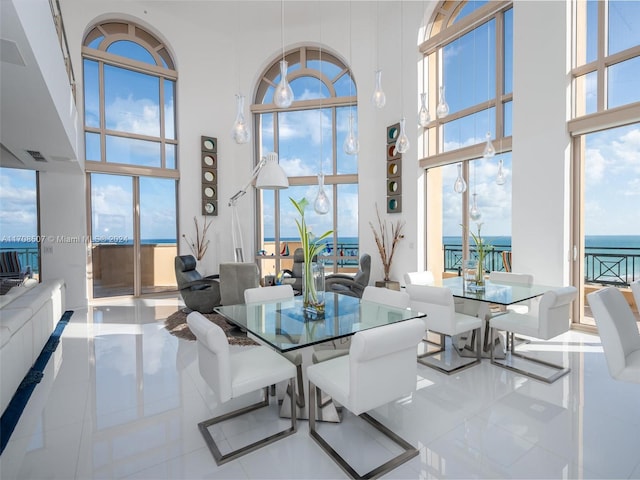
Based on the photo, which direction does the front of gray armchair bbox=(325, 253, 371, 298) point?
to the viewer's left

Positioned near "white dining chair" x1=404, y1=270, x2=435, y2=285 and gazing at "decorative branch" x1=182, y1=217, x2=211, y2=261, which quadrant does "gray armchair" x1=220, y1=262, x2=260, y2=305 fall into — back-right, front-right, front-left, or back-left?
front-left

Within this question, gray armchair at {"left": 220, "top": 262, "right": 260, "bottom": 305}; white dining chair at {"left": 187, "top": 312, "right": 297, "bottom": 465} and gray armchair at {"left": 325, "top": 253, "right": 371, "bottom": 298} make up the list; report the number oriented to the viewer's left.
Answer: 1

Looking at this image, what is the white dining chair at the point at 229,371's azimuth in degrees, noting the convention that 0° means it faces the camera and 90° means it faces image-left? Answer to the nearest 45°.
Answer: approximately 225°

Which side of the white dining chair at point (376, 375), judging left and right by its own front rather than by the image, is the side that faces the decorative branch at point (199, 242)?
front

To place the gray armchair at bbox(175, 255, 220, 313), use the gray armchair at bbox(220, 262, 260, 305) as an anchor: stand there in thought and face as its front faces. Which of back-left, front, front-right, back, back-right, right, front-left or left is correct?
left

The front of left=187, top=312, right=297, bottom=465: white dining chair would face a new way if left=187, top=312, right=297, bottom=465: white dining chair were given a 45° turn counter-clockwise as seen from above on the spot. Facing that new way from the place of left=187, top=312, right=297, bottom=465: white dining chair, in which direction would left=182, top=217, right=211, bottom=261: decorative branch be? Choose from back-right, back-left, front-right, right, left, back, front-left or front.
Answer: front

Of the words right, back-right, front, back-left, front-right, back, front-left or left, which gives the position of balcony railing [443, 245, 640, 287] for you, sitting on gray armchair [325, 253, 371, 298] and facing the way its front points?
back

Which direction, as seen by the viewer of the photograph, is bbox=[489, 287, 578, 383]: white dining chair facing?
facing away from the viewer and to the left of the viewer

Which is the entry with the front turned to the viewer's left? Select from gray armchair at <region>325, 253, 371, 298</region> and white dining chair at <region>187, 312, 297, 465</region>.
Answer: the gray armchair

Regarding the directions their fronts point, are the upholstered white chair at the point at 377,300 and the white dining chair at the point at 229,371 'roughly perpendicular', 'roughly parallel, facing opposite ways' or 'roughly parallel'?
roughly parallel, facing opposite ways

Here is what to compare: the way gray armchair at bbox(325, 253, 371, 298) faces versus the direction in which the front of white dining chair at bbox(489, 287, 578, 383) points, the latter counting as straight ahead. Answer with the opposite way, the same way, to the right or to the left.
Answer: to the left

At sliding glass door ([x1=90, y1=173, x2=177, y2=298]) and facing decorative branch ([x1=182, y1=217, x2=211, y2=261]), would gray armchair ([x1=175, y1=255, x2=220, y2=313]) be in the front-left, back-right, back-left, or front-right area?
front-right

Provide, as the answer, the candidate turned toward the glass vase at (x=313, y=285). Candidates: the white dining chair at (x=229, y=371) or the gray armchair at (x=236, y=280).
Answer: the white dining chair

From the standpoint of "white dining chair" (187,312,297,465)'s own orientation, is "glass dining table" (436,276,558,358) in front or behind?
in front

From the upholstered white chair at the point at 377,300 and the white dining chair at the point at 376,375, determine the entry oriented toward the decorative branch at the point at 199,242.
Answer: the white dining chair

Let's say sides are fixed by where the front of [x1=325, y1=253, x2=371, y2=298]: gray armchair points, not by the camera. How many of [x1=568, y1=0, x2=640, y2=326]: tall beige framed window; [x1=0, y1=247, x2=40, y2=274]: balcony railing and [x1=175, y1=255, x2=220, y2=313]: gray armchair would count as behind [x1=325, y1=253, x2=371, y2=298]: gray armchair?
1

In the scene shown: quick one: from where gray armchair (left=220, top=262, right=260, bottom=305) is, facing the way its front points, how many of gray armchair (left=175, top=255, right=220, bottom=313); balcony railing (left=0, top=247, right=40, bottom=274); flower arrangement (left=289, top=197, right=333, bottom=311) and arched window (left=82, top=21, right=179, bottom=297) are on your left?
3

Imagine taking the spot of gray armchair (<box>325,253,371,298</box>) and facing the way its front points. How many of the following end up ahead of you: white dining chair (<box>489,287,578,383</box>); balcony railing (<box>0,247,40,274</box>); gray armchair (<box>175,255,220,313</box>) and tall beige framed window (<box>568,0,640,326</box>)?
2

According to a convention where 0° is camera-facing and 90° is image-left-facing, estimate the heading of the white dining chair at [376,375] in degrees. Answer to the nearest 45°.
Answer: approximately 135°
